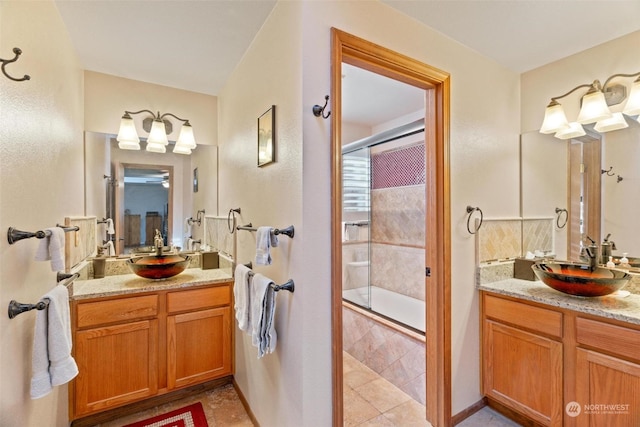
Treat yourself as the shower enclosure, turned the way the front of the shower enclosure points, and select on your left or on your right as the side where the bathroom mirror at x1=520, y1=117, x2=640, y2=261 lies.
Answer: on your left

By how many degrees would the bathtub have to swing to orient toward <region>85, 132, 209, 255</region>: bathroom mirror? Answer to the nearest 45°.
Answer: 0° — it already faces it

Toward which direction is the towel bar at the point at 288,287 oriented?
to the viewer's left

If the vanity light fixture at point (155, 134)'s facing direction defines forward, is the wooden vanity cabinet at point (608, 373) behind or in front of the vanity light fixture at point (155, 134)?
in front

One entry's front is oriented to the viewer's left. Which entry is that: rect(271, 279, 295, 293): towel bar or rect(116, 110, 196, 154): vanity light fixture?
the towel bar

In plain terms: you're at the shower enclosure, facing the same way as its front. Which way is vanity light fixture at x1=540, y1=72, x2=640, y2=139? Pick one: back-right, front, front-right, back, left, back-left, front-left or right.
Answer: left

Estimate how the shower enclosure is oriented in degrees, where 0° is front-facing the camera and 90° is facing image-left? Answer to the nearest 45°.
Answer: approximately 45°

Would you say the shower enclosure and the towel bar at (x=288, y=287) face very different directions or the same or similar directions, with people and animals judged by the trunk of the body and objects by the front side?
same or similar directions

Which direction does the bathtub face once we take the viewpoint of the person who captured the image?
facing the viewer and to the left of the viewer

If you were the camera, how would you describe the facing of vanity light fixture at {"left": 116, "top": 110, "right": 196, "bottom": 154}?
facing the viewer

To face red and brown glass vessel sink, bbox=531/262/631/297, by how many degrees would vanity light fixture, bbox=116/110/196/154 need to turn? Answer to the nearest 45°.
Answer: approximately 45° to its left
